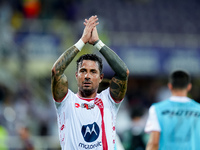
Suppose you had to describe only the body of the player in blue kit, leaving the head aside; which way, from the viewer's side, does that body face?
away from the camera

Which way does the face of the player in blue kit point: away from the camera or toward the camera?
away from the camera
